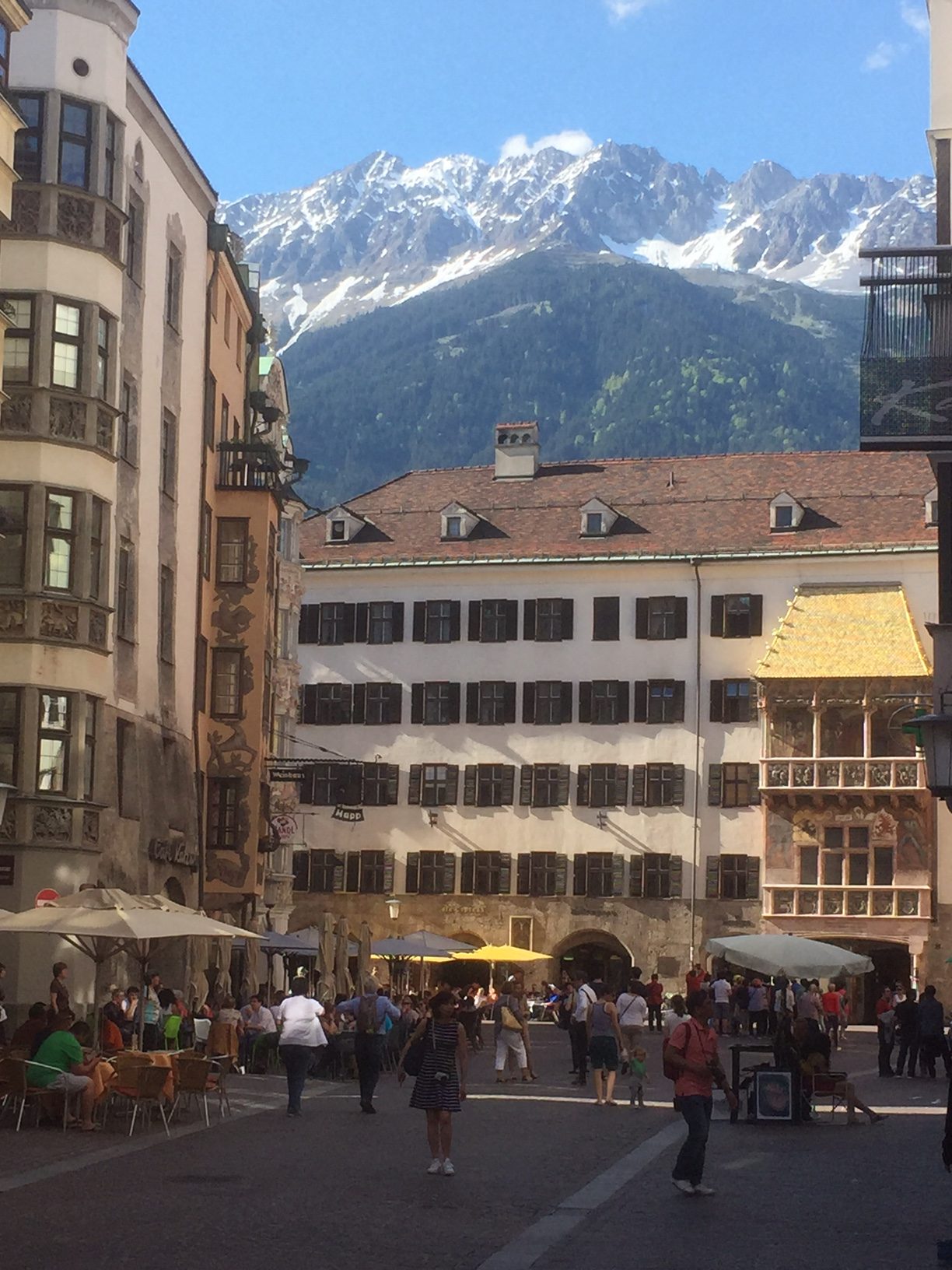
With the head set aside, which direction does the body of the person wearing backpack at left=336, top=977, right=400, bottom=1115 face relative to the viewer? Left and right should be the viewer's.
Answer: facing away from the viewer

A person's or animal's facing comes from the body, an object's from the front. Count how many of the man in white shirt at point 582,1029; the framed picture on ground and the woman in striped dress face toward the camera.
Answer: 2

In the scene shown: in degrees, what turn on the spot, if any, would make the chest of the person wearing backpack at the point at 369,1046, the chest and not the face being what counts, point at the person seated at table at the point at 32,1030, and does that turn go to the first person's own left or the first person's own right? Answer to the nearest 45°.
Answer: approximately 135° to the first person's own left

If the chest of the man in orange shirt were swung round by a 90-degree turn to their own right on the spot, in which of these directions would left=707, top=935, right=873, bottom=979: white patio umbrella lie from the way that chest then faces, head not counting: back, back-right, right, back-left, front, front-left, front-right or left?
back-right

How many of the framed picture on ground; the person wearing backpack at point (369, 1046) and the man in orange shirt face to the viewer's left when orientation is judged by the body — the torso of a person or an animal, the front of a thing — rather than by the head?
0

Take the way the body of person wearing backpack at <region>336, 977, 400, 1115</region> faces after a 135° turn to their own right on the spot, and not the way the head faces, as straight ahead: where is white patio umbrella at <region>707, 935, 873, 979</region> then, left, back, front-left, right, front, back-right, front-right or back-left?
left

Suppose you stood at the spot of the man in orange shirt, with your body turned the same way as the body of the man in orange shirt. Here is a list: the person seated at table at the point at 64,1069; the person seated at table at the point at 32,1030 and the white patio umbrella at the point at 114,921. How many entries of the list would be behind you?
3

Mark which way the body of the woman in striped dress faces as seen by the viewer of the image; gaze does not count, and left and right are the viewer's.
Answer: facing the viewer

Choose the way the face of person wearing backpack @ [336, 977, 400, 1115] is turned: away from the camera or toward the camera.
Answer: away from the camera

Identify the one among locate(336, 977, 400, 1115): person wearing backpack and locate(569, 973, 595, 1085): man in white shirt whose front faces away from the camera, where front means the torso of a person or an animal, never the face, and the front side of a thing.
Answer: the person wearing backpack

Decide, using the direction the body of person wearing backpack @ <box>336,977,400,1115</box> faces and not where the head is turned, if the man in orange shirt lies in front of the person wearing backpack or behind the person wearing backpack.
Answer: behind

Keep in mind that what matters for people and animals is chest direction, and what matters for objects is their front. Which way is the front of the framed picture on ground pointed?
toward the camera

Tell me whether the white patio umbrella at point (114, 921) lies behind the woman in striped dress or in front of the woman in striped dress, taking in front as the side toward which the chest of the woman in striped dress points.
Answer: behind

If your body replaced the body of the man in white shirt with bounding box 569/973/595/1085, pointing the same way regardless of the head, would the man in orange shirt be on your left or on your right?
on your left

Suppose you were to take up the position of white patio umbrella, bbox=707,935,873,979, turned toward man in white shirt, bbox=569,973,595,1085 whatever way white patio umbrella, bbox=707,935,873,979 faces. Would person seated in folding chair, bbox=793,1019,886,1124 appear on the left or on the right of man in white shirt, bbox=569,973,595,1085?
left

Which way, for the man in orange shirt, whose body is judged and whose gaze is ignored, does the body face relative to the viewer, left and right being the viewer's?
facing the viewer and to the right of the viewer
